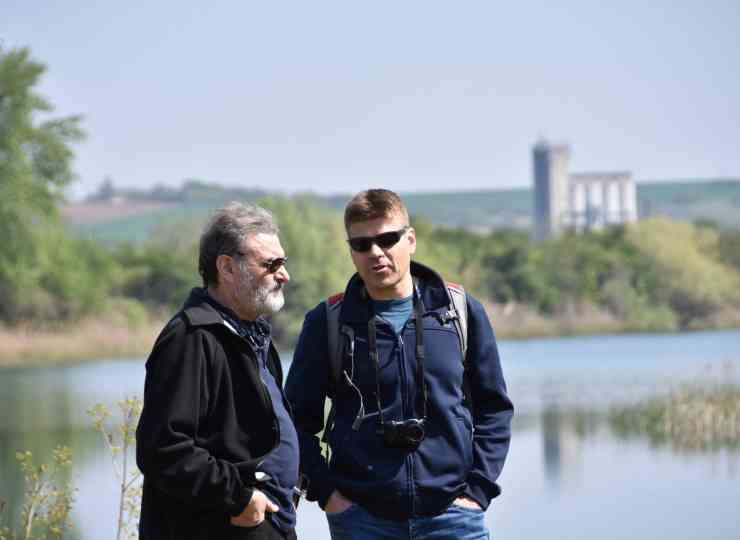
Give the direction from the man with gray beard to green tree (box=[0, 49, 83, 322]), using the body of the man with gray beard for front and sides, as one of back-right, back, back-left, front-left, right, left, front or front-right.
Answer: left

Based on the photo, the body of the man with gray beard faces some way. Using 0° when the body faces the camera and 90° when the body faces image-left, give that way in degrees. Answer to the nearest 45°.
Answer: approximately 270°

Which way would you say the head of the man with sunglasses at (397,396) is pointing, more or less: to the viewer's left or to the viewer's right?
to the viewer's left

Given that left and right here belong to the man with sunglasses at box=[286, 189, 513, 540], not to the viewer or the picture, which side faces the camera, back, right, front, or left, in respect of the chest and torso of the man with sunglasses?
front

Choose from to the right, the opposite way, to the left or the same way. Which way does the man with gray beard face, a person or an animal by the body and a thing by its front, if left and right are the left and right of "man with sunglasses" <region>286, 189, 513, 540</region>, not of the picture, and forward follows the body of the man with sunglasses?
to the left

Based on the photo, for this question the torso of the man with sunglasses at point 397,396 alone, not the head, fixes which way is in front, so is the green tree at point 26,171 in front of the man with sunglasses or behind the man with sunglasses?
behind

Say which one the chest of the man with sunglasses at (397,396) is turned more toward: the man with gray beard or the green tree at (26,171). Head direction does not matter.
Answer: the man with gray beard

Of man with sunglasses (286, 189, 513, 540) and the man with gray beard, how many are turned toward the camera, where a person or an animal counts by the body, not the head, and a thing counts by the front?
1

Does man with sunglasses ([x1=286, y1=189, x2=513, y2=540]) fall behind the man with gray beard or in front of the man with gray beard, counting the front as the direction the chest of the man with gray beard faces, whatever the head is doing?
in front
